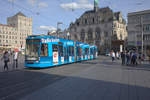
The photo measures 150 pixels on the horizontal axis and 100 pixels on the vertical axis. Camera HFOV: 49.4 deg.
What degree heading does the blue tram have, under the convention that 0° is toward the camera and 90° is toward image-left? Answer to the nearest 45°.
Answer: approximately 45°
